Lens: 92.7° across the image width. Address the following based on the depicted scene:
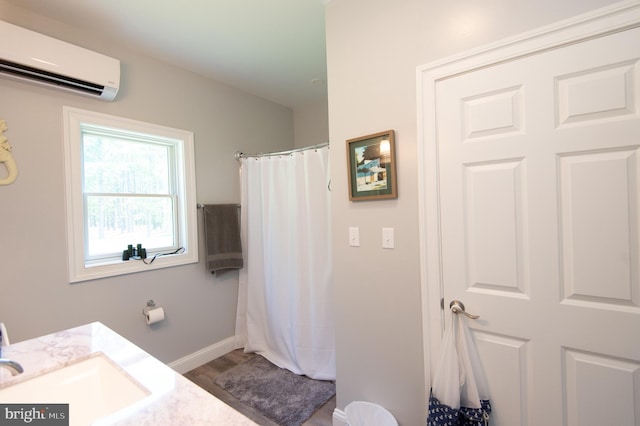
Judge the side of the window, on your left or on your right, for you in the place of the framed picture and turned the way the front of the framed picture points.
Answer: on your right

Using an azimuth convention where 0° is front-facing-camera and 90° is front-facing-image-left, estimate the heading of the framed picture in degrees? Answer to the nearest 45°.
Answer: approximately 45°

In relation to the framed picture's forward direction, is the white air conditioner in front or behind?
in front

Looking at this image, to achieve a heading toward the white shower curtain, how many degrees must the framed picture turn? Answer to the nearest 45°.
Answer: approximately 90° to its right

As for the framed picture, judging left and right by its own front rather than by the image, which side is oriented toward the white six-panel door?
left

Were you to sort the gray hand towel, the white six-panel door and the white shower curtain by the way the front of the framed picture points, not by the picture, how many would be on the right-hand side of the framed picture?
2
